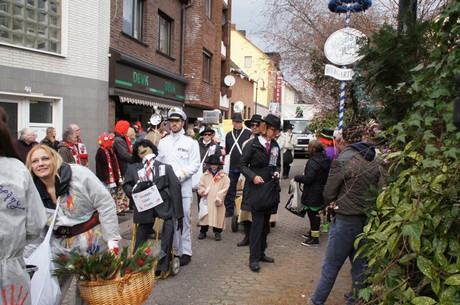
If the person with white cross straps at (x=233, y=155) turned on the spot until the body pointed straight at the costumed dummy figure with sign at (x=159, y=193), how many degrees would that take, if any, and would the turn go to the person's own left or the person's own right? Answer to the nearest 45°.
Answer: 0° — they already face them

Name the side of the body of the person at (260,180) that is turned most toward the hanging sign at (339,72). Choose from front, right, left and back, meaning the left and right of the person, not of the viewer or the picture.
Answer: left

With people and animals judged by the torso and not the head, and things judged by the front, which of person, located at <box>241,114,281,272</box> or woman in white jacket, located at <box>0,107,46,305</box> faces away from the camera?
the woman in white jacket

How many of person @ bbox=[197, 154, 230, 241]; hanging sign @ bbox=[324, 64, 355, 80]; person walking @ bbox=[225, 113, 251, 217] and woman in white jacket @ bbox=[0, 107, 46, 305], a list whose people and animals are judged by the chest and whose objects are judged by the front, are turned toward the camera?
3

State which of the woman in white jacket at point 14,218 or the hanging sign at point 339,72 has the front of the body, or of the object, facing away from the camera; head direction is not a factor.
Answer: the woman in white jacket

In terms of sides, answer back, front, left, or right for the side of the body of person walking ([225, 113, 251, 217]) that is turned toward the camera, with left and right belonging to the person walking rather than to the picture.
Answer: front

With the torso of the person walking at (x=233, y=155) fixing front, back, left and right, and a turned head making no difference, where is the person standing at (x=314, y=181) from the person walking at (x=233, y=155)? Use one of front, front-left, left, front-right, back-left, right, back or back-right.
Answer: front-left

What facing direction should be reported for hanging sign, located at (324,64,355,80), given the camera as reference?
facing the viewer

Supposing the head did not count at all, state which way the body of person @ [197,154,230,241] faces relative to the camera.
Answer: toward the camera

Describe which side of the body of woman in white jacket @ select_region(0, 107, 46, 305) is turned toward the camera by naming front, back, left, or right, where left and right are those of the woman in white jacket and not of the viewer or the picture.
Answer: back

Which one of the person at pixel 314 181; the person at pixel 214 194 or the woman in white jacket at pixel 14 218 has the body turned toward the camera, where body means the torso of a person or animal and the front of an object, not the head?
the person at pixel 214 194
